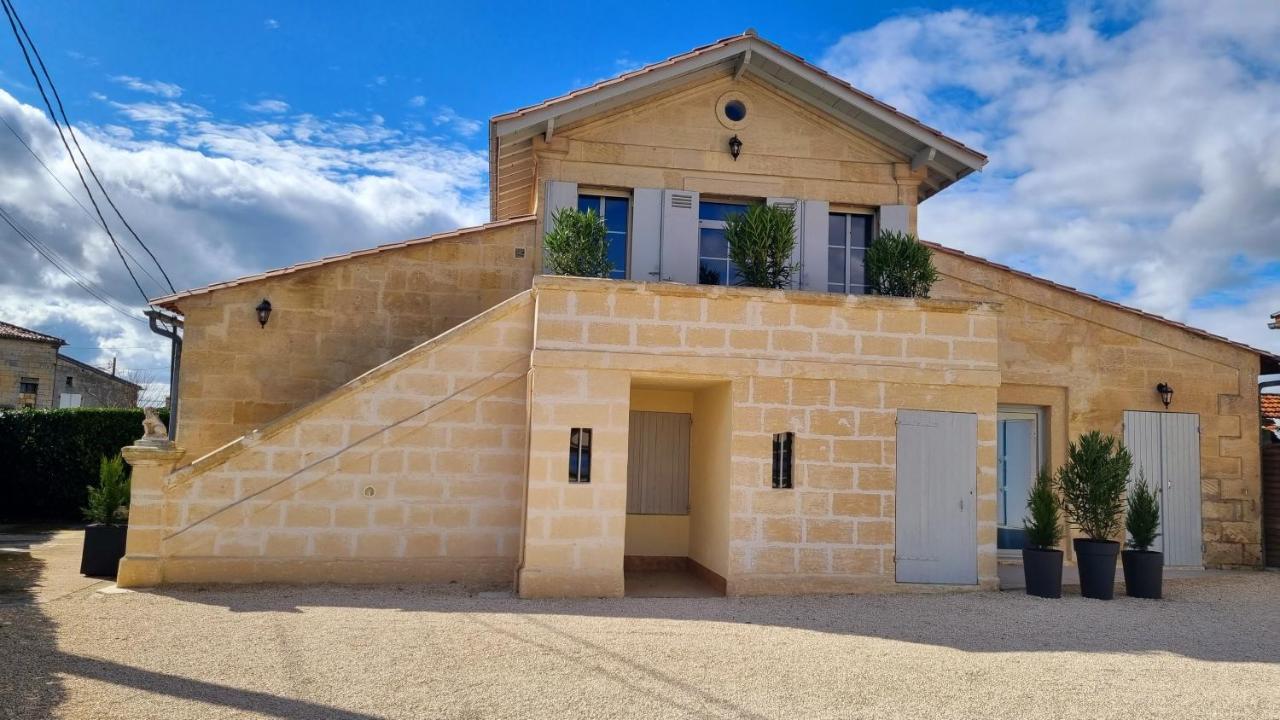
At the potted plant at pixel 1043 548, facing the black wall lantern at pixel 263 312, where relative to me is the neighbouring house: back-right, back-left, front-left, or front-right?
front-right

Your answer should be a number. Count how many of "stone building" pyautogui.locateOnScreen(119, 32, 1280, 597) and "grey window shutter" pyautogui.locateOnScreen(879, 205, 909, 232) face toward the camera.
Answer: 2

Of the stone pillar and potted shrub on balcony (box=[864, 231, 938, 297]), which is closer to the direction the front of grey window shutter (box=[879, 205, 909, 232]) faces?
the potted shrub on balcony

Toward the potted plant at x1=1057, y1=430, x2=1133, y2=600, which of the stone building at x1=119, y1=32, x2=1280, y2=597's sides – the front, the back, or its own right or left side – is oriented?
left

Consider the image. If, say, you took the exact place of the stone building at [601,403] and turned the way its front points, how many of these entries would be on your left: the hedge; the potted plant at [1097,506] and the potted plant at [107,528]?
1

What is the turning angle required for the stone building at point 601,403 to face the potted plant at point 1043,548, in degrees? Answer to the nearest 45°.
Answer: approximately 90° to its left

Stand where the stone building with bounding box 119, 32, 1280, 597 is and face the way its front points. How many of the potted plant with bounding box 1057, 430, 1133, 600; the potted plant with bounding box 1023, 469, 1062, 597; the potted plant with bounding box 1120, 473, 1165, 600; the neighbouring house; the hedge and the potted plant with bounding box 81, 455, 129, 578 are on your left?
3

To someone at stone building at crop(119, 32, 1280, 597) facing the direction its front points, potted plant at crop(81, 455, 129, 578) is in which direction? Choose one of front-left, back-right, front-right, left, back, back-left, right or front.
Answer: right

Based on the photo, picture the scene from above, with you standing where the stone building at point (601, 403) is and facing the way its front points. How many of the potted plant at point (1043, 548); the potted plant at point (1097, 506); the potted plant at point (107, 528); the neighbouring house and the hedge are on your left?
2

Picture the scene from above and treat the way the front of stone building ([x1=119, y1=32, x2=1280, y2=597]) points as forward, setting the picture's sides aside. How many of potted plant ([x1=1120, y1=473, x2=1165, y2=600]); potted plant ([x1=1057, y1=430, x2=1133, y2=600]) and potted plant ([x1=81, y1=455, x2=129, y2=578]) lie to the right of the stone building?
1

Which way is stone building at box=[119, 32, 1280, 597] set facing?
toward the camera

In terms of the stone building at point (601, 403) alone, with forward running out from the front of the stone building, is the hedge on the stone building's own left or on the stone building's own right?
on the stone building's own right

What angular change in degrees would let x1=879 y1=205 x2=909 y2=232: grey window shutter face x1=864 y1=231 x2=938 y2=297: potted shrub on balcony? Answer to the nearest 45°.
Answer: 0° — it already faces it

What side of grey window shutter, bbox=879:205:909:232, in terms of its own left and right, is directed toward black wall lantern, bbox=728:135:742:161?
right

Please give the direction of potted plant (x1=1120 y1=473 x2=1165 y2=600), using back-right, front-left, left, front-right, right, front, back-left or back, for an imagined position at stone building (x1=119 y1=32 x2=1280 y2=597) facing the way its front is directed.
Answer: left
